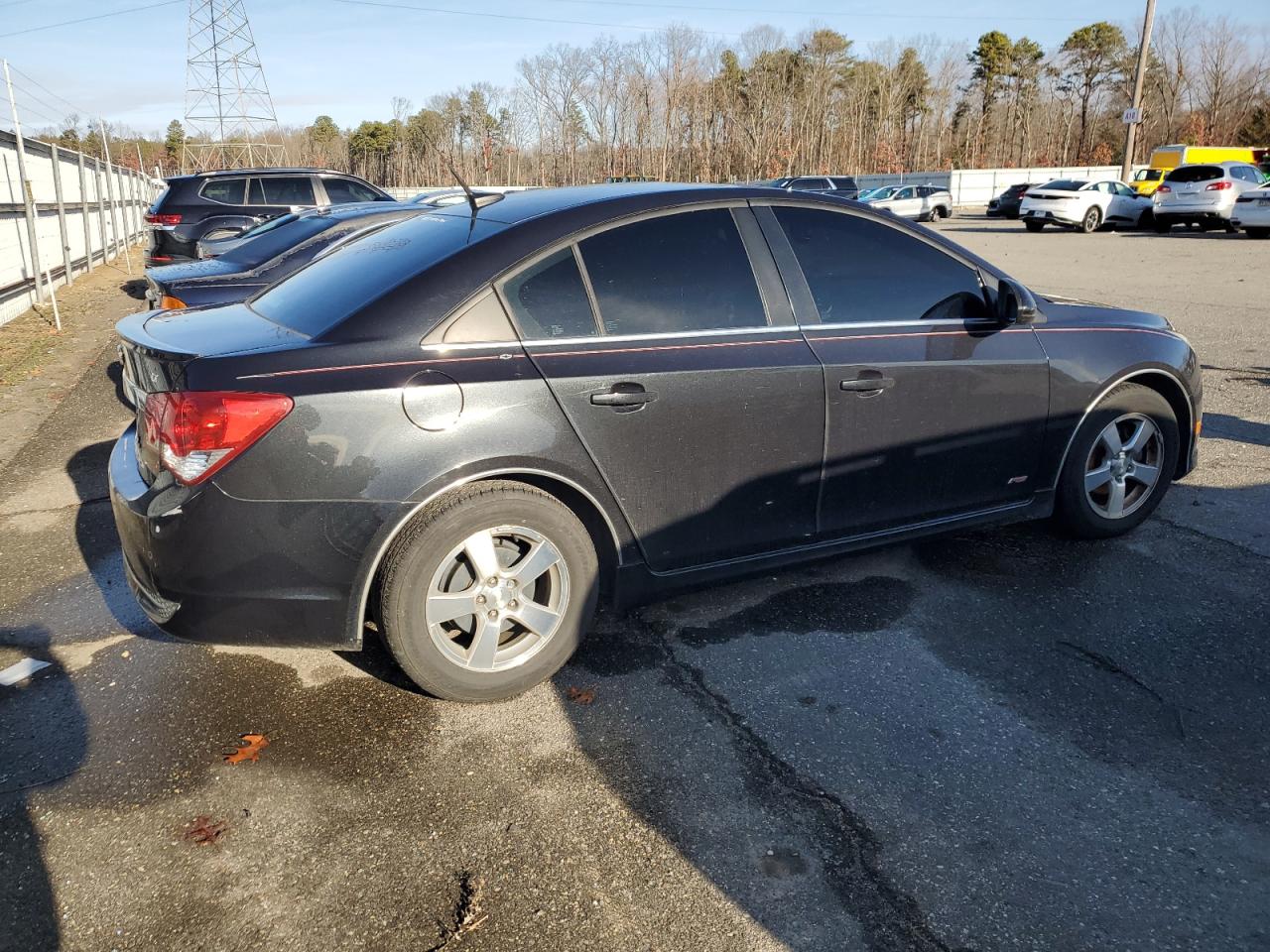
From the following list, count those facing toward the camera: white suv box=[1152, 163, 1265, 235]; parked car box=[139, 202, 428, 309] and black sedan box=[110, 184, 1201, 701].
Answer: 0

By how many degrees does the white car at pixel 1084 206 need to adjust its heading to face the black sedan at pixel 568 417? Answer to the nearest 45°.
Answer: approximately 135° to its right

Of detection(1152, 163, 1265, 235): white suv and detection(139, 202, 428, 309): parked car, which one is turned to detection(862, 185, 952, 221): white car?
the parked car

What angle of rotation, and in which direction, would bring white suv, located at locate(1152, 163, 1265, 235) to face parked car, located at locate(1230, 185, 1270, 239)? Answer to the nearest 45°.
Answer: approximately 90° to its right

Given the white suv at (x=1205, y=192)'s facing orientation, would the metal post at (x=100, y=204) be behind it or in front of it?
behind

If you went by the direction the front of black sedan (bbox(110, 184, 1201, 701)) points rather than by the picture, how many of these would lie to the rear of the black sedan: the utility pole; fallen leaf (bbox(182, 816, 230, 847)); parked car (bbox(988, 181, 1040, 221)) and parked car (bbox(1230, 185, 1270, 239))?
1

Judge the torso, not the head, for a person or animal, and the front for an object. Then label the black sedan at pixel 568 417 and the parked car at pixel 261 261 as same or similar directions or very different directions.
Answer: same or similar directions

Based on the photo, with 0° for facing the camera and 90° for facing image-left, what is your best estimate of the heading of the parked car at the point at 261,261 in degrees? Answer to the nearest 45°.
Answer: approximately 225°

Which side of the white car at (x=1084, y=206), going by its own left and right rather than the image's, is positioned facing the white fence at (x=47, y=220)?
back

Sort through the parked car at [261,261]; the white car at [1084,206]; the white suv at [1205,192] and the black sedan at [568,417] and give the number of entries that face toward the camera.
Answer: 0

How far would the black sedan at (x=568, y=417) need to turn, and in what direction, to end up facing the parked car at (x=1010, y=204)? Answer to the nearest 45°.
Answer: approximately 45° to its left

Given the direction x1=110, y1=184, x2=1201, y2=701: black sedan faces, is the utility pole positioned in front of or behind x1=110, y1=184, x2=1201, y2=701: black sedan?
in front

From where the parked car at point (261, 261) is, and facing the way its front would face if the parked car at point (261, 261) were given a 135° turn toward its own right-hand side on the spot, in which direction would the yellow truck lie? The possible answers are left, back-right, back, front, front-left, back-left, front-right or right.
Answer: back-left

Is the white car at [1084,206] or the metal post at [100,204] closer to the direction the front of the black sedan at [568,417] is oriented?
the white car

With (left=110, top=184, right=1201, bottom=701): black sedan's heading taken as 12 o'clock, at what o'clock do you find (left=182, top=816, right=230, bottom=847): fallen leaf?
The fallen leaf is roughly at 6 o'clock from the black sedan.

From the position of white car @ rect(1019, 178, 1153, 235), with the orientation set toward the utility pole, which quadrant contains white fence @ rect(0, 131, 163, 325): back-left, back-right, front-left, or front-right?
back-left

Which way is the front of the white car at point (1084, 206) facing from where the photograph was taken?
facing away from the viewer and to the right of the viewer

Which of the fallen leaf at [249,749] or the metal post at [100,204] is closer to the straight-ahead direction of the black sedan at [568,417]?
the metal post

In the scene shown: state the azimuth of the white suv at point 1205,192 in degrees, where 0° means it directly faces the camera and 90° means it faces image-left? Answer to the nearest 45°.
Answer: approximately 225°

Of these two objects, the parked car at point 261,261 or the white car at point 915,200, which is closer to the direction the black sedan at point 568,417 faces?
the white car

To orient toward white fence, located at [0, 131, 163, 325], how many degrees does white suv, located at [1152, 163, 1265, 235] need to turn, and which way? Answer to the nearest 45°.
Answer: approximately 180°

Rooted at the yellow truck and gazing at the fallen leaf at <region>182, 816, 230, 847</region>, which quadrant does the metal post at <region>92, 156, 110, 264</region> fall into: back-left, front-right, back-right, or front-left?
front-right
